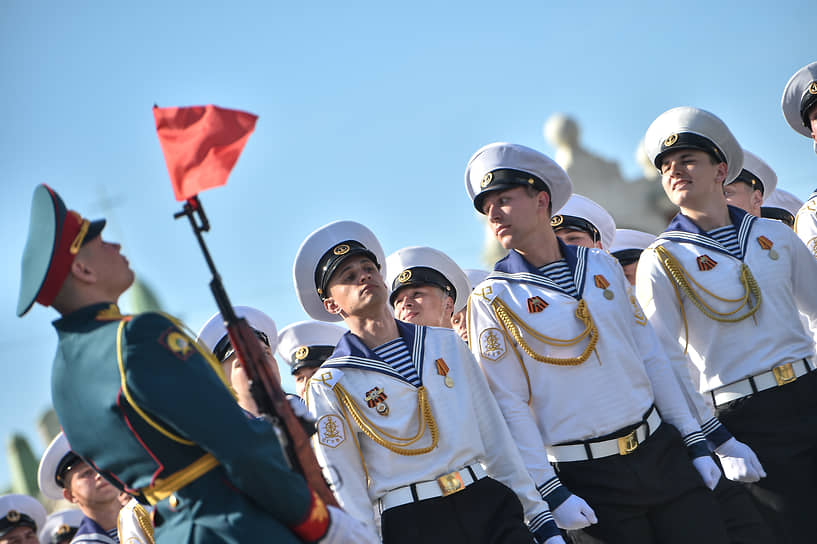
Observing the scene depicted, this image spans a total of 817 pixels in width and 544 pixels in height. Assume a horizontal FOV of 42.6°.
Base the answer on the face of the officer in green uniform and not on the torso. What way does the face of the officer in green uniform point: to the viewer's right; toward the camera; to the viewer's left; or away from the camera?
to the viewer's right

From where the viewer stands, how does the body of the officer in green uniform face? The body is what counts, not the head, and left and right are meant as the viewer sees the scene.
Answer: facing away from the viewer and to the right of the viewer
